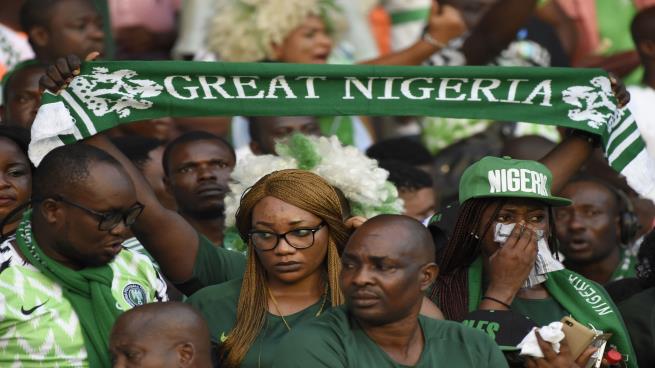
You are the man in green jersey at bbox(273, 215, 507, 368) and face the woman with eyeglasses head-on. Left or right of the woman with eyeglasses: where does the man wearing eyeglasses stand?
left

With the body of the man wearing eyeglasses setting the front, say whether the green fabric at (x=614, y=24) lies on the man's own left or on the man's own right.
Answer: on the man's own left

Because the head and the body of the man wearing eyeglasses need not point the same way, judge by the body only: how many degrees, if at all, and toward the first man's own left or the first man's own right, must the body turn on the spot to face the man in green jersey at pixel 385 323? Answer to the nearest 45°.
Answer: approximately 45° to the first man's own left

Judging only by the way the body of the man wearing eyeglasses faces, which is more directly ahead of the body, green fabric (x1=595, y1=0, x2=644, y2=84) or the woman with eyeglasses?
the woman with eyeglasses

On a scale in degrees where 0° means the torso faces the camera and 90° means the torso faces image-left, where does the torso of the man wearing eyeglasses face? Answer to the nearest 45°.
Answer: approximately 315°

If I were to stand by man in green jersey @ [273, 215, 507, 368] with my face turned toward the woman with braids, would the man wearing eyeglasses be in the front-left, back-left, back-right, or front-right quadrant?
back-left
